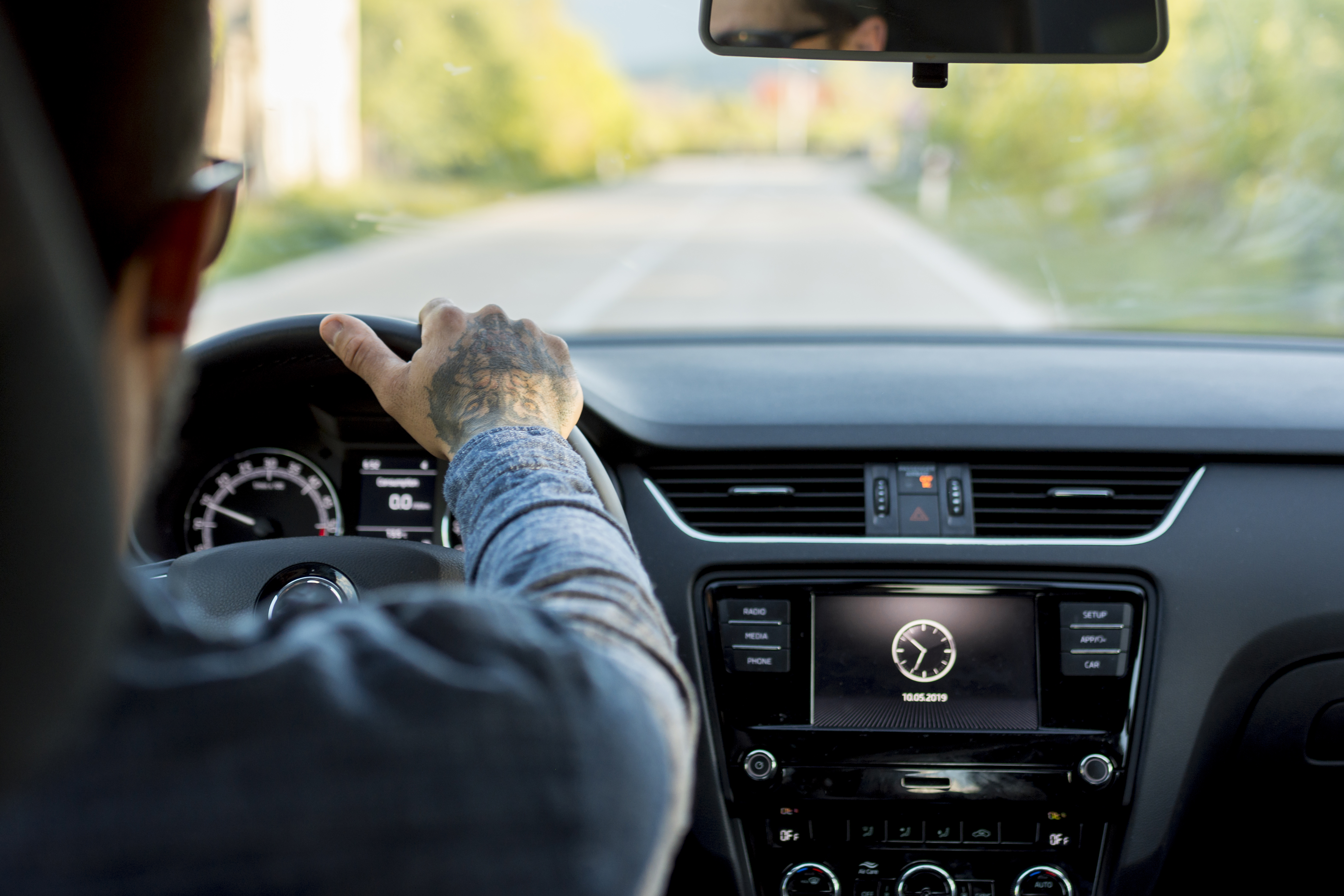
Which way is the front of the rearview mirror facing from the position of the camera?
facing the viewer

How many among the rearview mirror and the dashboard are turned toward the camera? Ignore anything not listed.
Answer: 2

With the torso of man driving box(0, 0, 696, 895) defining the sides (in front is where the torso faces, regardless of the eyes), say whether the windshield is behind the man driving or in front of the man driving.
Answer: in front

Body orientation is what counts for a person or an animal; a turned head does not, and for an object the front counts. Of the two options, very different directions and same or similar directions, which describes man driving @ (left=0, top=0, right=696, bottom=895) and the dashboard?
very different directions

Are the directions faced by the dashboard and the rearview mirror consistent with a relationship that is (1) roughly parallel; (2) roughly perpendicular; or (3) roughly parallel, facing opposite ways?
roughly parallel

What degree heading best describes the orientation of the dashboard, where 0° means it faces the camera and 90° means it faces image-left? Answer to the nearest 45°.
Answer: approximately 0°

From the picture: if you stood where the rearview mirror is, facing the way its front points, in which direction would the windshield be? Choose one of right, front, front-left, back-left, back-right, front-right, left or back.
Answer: back

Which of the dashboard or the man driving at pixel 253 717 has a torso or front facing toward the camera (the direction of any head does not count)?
the dashboard

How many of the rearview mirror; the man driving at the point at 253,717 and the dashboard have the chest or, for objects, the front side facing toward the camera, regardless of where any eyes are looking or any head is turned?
2

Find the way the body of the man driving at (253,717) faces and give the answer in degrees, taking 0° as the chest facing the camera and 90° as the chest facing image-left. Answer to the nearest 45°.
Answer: approximately 180°
